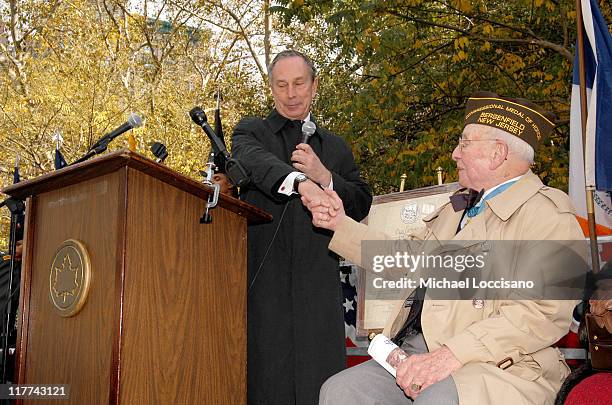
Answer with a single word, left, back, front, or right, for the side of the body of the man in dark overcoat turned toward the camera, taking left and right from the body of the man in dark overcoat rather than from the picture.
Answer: front

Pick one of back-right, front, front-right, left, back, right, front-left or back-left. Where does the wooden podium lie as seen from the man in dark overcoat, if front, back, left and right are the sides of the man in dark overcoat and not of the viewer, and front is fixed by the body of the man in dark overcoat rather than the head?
front-right

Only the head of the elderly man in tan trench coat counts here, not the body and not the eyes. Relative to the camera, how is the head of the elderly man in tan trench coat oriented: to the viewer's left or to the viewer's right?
to the viewer's left

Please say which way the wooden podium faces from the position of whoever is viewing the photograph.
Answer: facing the viewer and to the left of the viewer

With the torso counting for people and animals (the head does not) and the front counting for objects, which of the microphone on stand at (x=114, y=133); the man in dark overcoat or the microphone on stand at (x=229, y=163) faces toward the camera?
the man in dark overcoat

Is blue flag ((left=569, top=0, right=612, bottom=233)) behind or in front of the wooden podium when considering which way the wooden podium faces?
behind

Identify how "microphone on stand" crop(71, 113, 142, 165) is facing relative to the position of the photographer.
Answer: facing to the right of the viewer

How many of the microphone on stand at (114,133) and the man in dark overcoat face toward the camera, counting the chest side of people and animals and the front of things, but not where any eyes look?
1

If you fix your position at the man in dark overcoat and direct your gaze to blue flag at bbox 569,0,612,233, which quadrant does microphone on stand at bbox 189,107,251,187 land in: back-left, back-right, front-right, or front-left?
back-right
